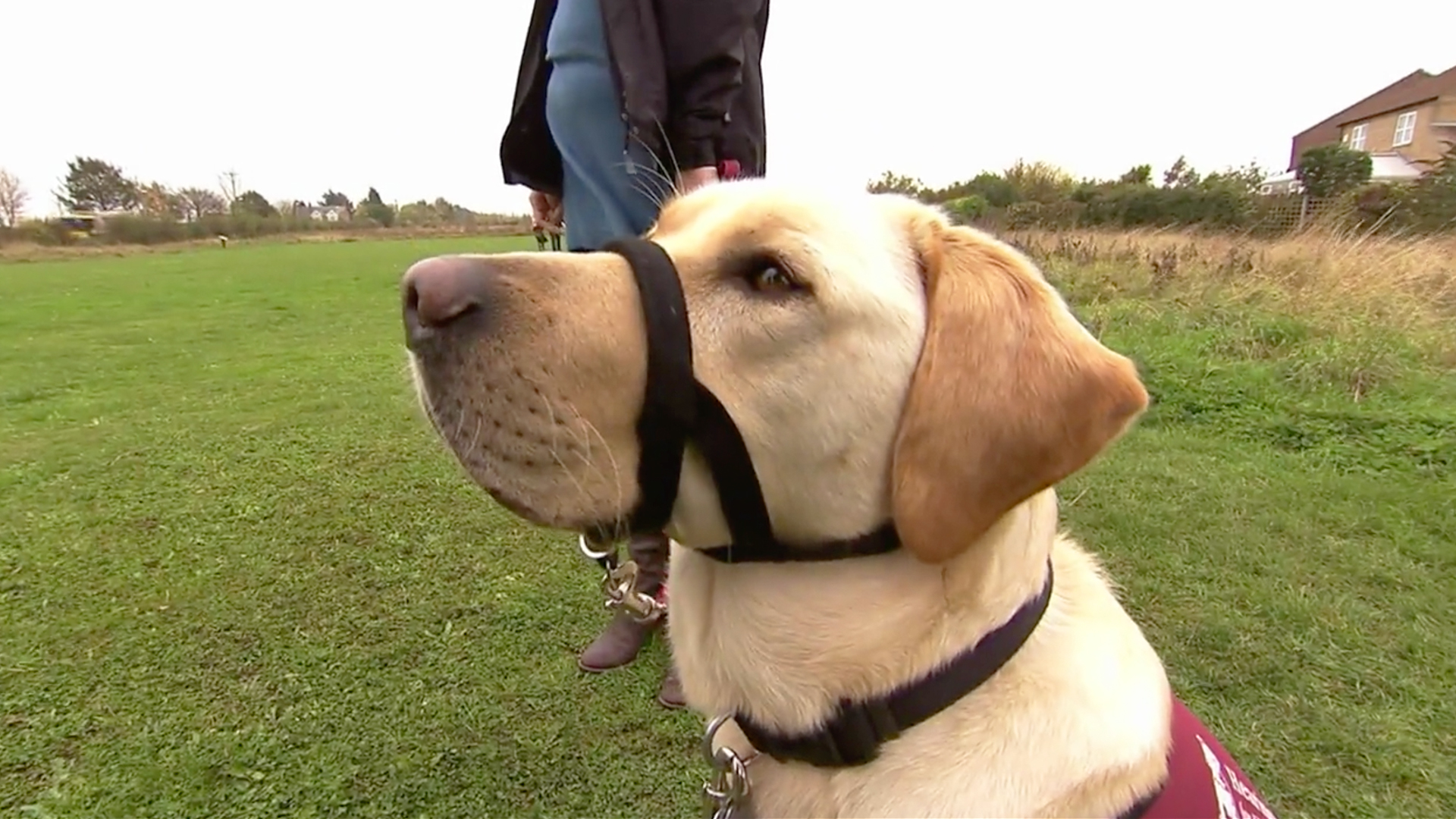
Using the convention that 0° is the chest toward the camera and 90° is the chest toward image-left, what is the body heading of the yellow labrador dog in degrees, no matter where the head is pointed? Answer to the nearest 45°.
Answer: approximately 90°

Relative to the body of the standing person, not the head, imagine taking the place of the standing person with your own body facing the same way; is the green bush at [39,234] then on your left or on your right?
on your right

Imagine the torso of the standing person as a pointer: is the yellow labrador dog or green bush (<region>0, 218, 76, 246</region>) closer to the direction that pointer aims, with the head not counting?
the yellow labrador dog

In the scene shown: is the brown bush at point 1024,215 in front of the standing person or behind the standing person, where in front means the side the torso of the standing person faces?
behind

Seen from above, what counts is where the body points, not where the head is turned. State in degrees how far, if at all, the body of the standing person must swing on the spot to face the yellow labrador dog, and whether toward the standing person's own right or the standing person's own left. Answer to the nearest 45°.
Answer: approximately 45° to the standing person's own left

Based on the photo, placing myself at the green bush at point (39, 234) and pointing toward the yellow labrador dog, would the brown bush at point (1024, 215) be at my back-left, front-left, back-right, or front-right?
front-left

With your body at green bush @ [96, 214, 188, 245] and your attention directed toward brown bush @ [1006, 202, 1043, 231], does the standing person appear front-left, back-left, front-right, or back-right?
front-right

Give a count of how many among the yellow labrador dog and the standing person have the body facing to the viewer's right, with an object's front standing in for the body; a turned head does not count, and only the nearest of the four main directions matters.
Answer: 0

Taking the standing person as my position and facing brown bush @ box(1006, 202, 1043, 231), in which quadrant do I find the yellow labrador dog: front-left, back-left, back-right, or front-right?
back-right

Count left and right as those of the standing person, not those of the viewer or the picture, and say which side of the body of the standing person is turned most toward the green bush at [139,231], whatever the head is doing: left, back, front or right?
right

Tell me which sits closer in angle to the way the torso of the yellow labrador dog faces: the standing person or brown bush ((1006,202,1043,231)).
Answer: the standing person

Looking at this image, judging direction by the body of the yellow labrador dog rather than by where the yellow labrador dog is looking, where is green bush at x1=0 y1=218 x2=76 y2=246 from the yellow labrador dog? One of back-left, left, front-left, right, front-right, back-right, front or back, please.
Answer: front-right

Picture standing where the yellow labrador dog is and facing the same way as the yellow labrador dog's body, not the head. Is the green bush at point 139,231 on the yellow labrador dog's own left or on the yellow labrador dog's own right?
on the yellow labrador dog's own right

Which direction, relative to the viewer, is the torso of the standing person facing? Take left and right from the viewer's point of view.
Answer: facing the viewer and to the left of the viewer
